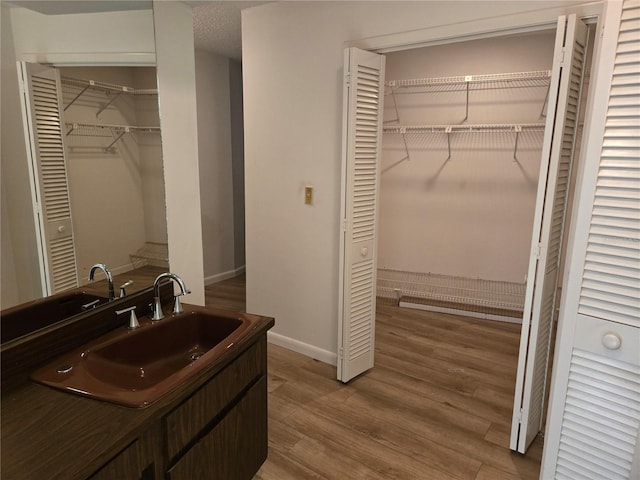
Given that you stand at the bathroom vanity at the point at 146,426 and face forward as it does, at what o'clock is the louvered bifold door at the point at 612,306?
The louvered bifold door is roughly at 11 o'clock from the bathroom vanity.

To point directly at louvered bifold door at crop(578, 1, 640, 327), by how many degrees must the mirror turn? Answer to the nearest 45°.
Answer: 0° — it already faces it

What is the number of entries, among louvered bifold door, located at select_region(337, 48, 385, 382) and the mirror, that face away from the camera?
0

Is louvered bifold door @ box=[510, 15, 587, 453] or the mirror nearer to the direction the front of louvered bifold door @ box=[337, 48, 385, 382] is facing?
the louvered bifold door

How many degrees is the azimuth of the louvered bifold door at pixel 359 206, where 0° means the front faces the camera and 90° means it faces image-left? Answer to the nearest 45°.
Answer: approximately 315°

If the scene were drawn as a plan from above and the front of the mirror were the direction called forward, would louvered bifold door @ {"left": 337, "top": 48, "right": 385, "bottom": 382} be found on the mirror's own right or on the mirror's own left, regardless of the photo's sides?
on the mirror's own left

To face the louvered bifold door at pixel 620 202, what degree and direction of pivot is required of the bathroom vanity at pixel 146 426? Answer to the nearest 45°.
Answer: approximately 45° to its left

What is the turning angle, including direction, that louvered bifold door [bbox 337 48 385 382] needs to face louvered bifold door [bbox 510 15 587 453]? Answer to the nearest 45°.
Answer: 0° — it already faces it

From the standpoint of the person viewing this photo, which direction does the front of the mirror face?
facing the viewer and to the right of the viewer

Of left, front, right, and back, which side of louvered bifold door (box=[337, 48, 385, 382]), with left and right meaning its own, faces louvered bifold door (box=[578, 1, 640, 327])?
front

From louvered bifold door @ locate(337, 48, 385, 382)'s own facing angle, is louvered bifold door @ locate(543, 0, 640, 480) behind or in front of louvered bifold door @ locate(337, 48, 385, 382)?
in front

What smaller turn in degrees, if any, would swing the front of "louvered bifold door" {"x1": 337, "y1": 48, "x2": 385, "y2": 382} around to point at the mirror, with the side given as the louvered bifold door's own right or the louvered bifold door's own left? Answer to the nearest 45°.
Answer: approximately 90° to the louvered bifold door's own right

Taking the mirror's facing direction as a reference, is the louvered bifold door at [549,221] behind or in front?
in front
